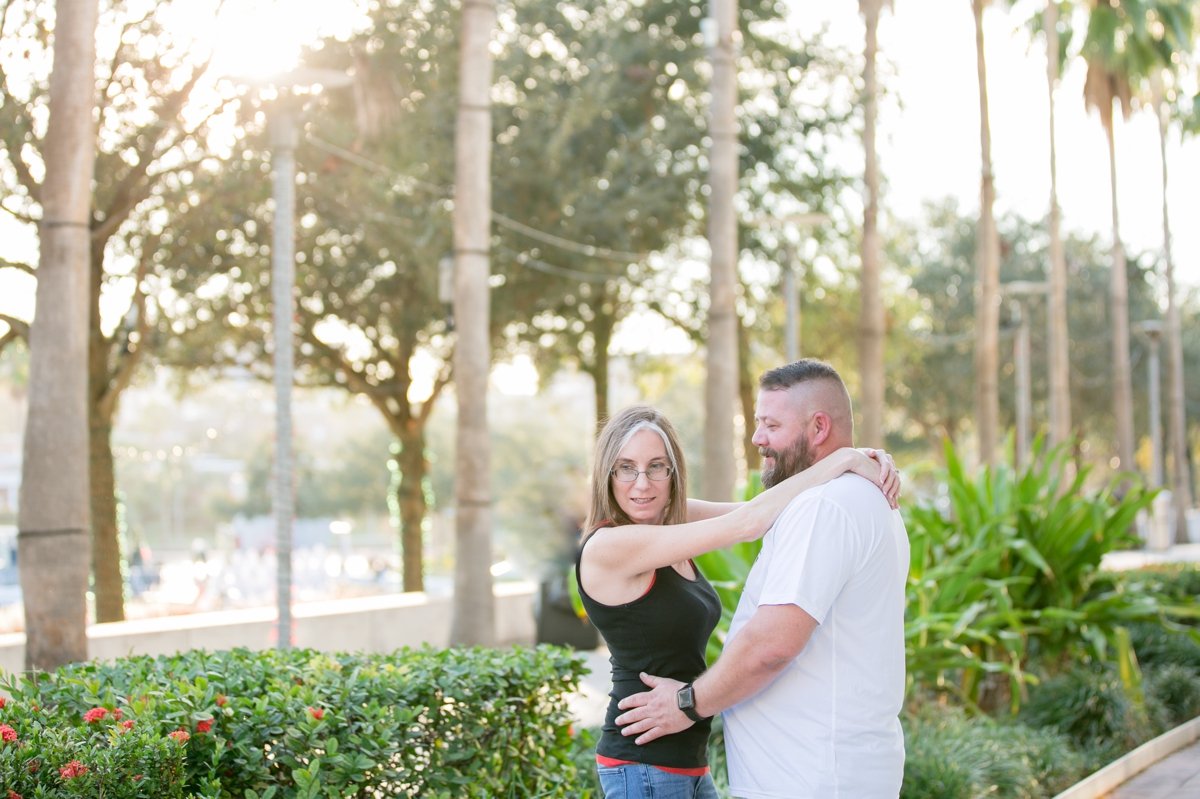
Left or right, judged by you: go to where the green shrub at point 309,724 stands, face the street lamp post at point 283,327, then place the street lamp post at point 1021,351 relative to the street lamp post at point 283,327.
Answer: right

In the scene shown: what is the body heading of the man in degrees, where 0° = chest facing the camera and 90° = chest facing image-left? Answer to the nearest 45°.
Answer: approximately 90°

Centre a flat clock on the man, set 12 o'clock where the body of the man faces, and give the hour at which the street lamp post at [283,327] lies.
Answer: The street lamp post is roughly at 2 o'clock from the man.

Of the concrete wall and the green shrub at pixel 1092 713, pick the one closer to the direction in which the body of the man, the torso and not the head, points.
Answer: the concrete wall

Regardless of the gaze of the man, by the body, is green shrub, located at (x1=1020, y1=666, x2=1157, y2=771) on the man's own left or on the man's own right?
on the man's own right

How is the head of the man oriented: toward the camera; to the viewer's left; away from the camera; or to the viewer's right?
to the viewer's left

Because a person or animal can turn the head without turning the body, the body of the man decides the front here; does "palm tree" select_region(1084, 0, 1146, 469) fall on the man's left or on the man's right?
on the man's right
